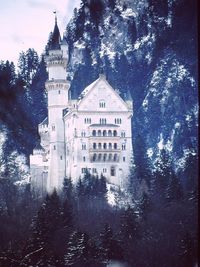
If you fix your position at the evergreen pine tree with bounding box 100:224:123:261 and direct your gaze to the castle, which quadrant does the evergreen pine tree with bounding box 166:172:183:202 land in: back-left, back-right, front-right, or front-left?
front-right

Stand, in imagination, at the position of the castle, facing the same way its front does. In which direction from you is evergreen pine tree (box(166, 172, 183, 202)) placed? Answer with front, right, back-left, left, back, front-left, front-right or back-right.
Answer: front-left

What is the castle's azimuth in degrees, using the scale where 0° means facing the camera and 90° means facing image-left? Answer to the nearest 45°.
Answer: approximately 0°
